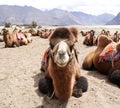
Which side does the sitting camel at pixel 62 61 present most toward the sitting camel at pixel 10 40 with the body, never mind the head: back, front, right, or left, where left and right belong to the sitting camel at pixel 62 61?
back

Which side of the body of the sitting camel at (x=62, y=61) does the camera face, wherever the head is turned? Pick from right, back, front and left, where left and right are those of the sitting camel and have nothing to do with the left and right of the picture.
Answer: front
